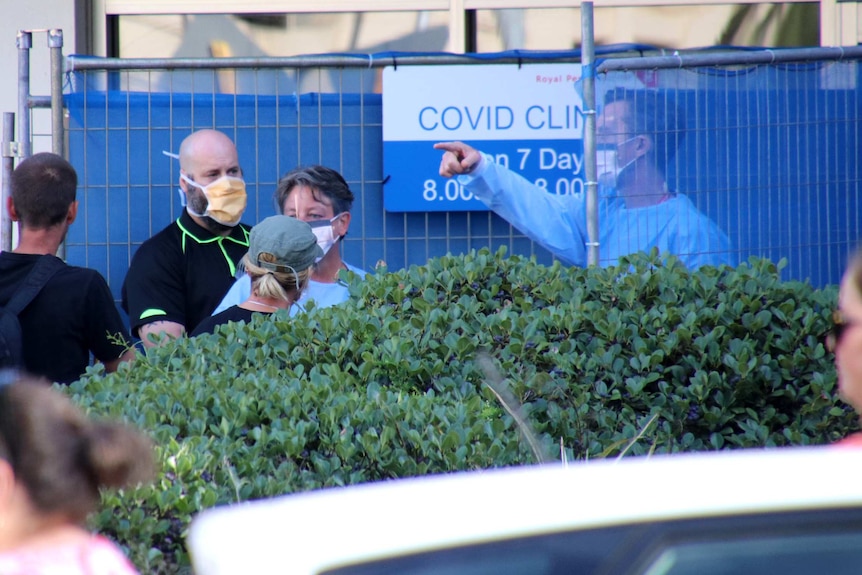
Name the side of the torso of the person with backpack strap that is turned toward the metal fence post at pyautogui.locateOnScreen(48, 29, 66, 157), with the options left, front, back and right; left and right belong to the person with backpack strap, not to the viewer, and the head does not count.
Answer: front

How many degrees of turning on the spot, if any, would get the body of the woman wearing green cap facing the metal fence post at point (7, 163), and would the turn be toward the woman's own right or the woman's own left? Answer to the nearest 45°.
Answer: approximately 90° to the woman's own left

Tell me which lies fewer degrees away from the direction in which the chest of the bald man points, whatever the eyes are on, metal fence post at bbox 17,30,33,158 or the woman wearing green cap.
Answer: the woman wearing green cap

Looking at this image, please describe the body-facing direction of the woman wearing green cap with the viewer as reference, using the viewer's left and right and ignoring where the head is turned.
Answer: facing away from the viewer and to the right of the viewer

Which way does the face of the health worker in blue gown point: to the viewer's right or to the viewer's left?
to the viewer's left

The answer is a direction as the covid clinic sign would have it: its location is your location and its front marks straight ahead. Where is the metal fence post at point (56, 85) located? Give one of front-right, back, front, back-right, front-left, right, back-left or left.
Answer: right

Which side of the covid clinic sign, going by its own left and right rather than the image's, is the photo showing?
front

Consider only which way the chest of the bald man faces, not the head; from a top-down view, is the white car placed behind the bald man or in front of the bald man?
in front

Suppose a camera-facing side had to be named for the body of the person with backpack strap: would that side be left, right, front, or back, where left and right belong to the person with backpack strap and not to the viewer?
back

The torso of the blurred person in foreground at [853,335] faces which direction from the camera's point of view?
to the viewer's left

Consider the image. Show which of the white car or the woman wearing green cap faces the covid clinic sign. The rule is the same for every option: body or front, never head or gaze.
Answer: the woman wearing green cap
